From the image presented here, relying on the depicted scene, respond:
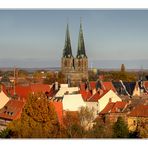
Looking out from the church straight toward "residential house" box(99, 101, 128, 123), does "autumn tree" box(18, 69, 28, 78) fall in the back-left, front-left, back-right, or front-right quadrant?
back-right

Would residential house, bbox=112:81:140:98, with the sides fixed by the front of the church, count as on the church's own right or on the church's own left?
on the church's own left

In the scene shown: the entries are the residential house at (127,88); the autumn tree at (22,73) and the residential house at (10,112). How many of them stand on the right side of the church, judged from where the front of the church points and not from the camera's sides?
2

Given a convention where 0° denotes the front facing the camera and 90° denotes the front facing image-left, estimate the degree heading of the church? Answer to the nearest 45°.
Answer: approximately 0°

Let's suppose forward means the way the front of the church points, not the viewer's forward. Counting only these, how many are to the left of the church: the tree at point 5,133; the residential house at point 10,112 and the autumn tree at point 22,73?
0

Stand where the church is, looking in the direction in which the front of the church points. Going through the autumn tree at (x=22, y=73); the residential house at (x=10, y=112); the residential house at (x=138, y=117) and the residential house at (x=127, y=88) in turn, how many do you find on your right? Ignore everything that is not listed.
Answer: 2
